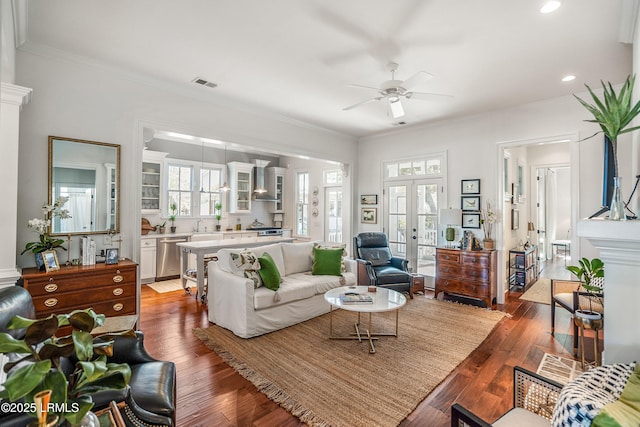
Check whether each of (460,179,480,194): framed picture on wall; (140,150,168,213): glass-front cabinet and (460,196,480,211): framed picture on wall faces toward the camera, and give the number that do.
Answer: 3

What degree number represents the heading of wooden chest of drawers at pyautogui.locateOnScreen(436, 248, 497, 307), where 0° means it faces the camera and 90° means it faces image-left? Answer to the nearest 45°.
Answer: approximately 45°

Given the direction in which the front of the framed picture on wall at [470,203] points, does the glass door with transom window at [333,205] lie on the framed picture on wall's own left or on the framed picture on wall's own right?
on the framed picture on wall's own right

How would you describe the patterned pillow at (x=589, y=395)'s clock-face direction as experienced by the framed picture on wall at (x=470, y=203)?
The patterned pillow is roughly at 12 o'clock from the framed picture on wall.

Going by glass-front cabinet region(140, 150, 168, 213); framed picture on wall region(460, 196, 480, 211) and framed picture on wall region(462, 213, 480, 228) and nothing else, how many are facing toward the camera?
3

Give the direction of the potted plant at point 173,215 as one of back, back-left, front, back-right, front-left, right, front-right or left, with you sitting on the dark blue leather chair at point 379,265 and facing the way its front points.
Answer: back-right

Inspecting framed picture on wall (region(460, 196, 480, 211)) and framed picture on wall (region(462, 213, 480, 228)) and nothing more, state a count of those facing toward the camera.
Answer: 2

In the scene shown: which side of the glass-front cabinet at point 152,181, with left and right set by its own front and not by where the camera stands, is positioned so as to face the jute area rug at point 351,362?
front

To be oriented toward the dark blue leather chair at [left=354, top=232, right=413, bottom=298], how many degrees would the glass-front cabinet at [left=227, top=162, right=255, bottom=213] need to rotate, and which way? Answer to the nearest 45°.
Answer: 0° — it already faces it

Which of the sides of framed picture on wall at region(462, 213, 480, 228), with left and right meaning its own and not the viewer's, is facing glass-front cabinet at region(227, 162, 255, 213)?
right

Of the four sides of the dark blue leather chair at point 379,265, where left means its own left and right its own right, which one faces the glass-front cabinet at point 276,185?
back

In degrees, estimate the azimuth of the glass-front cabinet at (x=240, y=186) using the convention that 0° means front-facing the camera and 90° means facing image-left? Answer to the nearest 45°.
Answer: approximately 315°

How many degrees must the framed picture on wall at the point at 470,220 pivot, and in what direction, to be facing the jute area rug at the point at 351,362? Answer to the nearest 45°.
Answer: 0° — it already faces it

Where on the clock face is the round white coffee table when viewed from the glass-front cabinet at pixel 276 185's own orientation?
The round white coffee table is roughly at 1 o'clock from the glass-front cabinet.

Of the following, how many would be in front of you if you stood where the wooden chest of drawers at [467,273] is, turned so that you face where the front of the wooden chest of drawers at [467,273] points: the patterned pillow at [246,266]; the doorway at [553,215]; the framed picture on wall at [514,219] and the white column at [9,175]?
2

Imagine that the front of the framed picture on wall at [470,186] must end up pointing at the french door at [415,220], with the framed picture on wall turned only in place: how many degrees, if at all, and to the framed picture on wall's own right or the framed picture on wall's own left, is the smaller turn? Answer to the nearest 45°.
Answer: approximately 90° to the framed picture on wall's own right

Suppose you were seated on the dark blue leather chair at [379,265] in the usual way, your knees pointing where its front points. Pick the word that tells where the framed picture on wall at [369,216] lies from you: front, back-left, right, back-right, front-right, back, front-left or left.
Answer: back-left
